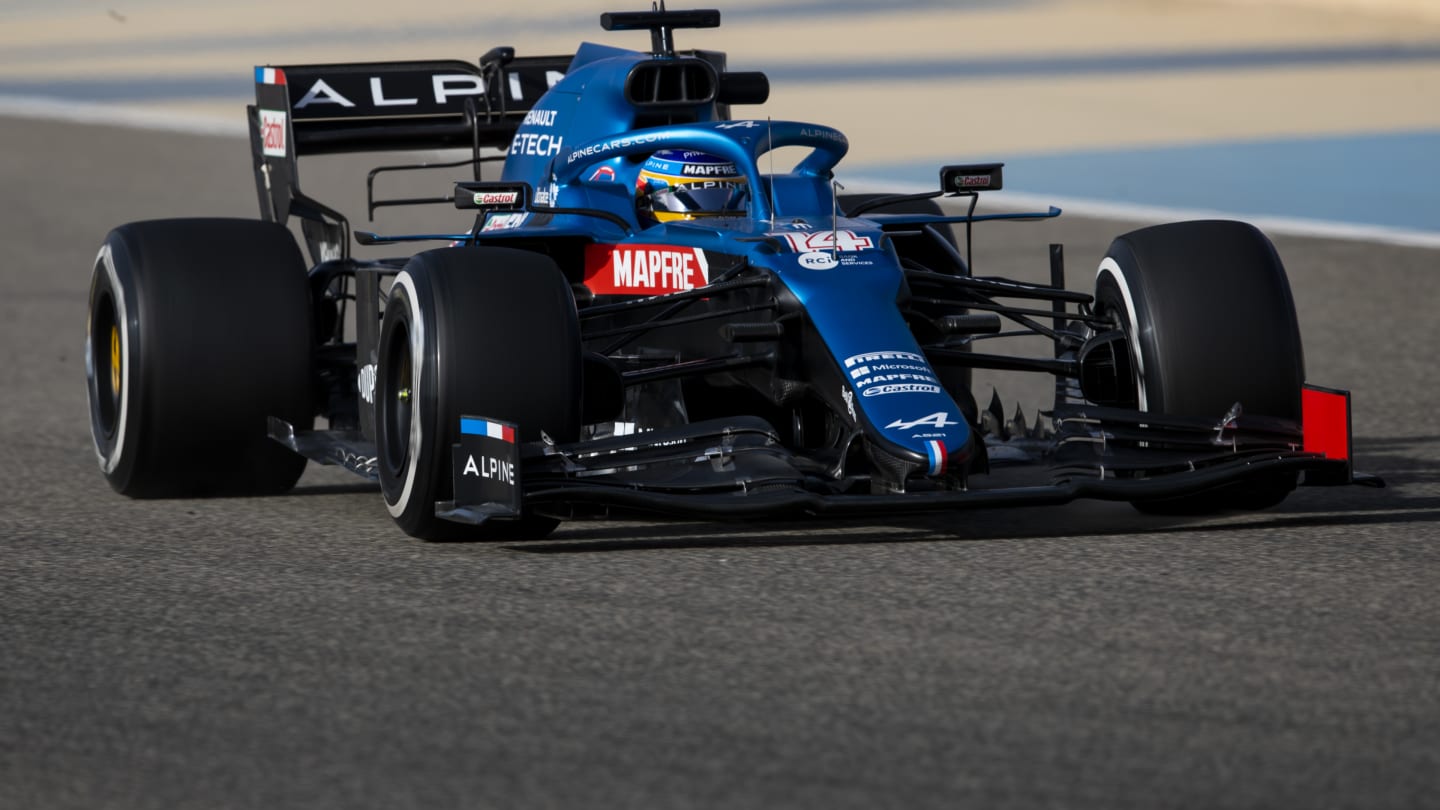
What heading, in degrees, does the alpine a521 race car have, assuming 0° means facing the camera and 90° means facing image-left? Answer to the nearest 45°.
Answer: approximately 315°
